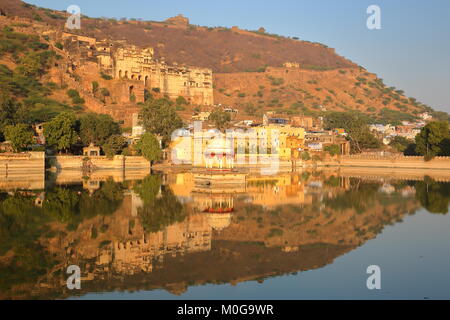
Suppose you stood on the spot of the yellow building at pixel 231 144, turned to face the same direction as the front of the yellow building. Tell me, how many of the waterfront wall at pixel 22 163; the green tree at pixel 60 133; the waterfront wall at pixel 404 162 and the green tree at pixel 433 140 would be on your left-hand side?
2

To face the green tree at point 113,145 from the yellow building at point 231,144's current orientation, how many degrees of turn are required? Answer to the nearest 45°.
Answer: approximately 45° to its right

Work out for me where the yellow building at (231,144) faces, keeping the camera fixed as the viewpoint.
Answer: facing the viewer

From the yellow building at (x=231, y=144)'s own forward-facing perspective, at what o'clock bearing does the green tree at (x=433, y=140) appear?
The green tree is roughly at 9 o'clock from the yellow building.

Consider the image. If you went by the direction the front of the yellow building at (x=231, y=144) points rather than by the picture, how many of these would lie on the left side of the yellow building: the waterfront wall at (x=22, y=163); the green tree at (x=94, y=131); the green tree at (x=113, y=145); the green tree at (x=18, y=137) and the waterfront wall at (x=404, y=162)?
1

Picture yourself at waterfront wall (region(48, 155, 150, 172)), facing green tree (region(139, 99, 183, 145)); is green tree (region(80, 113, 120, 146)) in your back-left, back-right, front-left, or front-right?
front-left

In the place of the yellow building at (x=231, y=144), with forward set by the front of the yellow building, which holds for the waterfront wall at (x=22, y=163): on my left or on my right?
on my right

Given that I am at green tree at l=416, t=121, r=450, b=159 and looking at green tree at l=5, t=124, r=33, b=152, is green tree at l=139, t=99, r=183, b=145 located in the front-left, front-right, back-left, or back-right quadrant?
front-right

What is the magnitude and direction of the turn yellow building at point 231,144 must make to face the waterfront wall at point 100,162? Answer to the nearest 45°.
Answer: approximately 45° to its right

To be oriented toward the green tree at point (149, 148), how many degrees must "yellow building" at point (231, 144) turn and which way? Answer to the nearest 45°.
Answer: approximately 45° to its right

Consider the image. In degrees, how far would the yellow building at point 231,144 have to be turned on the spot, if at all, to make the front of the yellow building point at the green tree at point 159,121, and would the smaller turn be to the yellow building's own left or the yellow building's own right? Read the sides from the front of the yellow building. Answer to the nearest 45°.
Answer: approximately 90° to the yellow building's own right

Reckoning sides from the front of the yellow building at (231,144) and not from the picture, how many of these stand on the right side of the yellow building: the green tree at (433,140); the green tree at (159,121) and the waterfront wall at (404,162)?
1

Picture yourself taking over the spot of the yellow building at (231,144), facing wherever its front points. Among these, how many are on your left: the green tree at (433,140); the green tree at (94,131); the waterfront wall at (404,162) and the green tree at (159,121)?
2

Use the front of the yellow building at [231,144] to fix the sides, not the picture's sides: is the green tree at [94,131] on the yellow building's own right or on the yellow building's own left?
on the yellow building's own right
